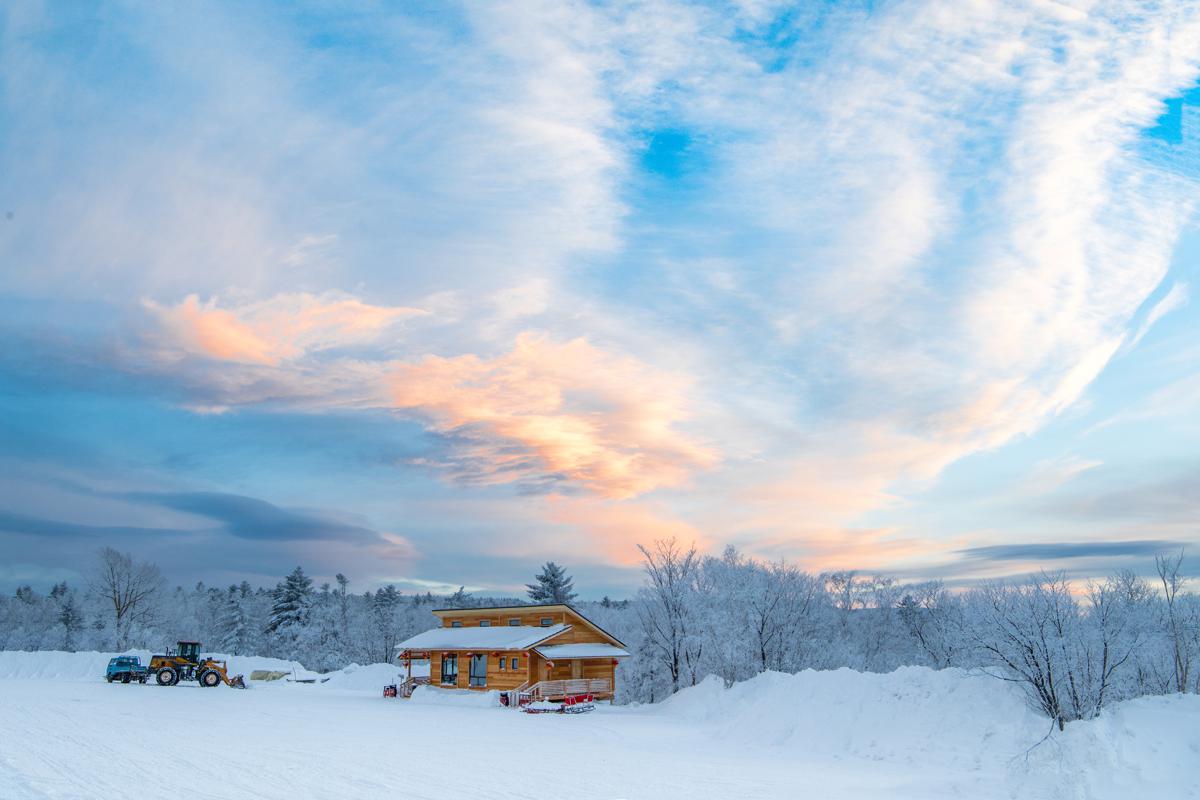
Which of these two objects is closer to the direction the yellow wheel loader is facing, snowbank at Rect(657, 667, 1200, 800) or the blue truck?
the snowbank

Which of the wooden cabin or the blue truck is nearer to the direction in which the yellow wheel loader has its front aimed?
the wooden cabin

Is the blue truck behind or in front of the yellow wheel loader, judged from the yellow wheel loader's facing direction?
behind

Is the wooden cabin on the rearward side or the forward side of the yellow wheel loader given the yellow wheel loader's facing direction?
on the forward side

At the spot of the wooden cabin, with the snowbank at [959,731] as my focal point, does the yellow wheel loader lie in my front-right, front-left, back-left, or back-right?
back-right

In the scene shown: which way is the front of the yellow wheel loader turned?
to the viewer's right
